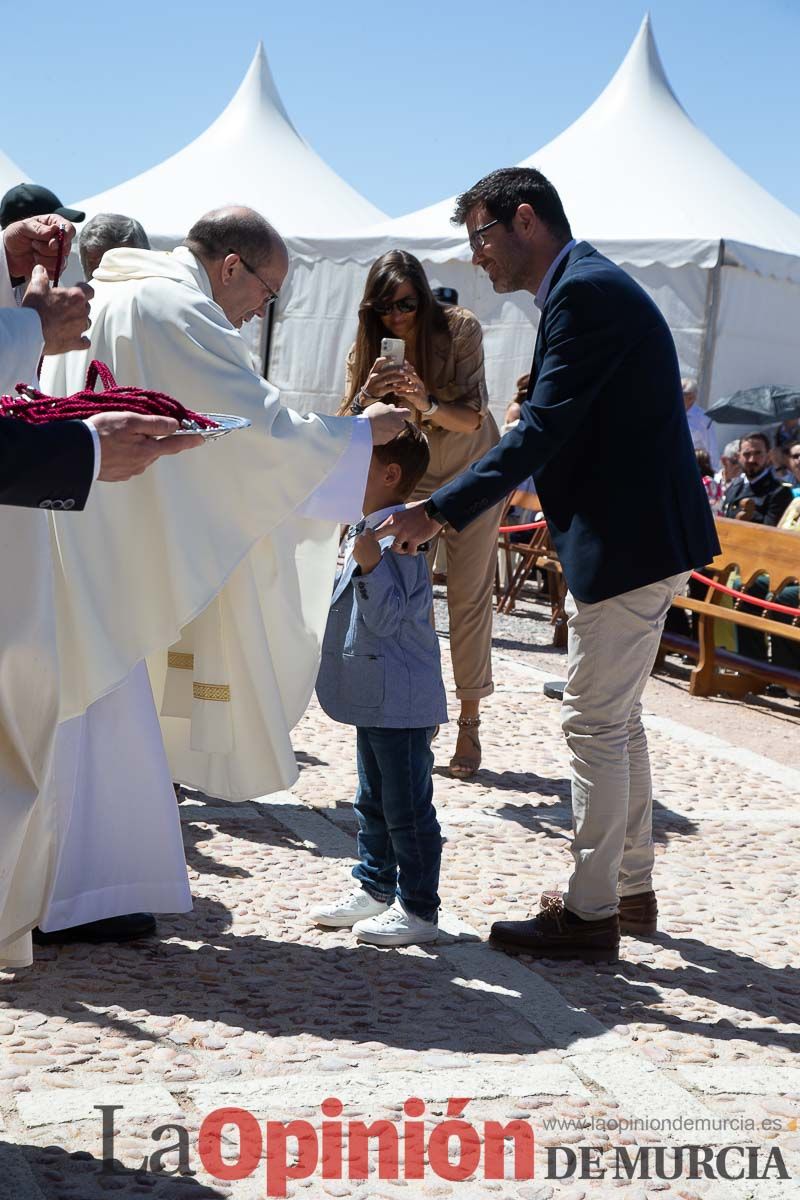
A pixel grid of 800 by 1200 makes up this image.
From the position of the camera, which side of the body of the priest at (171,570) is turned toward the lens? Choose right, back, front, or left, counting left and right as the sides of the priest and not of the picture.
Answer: right

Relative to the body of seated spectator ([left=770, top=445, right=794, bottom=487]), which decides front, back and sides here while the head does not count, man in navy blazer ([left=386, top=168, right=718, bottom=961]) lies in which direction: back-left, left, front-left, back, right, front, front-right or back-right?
front-left

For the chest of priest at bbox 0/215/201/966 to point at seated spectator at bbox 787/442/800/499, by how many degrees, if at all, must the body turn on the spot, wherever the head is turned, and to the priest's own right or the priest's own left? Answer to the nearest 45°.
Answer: approximately 45° to the priest's own left

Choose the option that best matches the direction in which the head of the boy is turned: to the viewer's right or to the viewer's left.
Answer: to the viewer's left

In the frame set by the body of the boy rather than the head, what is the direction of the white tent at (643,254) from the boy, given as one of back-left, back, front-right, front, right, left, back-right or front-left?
right

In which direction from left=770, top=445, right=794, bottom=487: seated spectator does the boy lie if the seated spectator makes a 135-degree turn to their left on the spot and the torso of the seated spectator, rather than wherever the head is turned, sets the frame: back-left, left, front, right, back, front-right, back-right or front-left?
right

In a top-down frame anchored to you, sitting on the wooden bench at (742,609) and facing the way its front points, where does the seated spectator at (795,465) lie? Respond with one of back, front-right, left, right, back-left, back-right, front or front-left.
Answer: back-right

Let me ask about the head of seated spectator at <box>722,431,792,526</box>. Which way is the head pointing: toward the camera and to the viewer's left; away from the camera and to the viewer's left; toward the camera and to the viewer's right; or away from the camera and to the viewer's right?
toward the camera and to the viewer's left

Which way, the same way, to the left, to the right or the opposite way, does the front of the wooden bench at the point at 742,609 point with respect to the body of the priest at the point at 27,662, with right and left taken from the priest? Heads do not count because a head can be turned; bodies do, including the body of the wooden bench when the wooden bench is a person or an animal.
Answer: the opposite way

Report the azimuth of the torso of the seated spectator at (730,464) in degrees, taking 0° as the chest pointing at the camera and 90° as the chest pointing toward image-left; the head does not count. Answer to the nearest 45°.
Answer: approximately 45°

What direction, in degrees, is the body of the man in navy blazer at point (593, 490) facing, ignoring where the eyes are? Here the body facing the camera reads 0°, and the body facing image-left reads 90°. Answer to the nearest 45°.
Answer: approximately 90°

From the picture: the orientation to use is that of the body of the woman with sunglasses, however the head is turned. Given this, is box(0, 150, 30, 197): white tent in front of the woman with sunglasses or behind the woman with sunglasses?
behind

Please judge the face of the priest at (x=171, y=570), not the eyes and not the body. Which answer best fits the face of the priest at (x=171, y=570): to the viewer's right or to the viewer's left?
to the viewer's right
